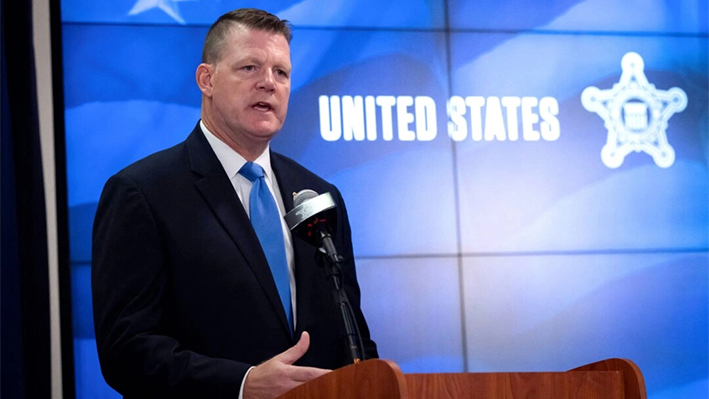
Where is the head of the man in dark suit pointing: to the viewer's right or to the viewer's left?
to the viewer's right

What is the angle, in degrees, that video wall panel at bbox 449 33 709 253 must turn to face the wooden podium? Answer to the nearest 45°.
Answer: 0° — it already faces it

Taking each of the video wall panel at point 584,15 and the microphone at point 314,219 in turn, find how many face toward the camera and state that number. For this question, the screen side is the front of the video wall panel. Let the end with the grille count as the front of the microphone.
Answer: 1

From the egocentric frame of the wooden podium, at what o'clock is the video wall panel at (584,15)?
The video wall panel is roughly at 8 o'clock from the wooden podium.

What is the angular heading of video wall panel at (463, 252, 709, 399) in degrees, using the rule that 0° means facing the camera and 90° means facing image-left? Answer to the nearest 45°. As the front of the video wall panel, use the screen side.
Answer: approximately 0°

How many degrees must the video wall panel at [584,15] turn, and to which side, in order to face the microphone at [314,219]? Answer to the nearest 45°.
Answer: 0° — it already faces it

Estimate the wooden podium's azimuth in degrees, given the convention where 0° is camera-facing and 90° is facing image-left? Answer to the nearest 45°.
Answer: approximately 315°
